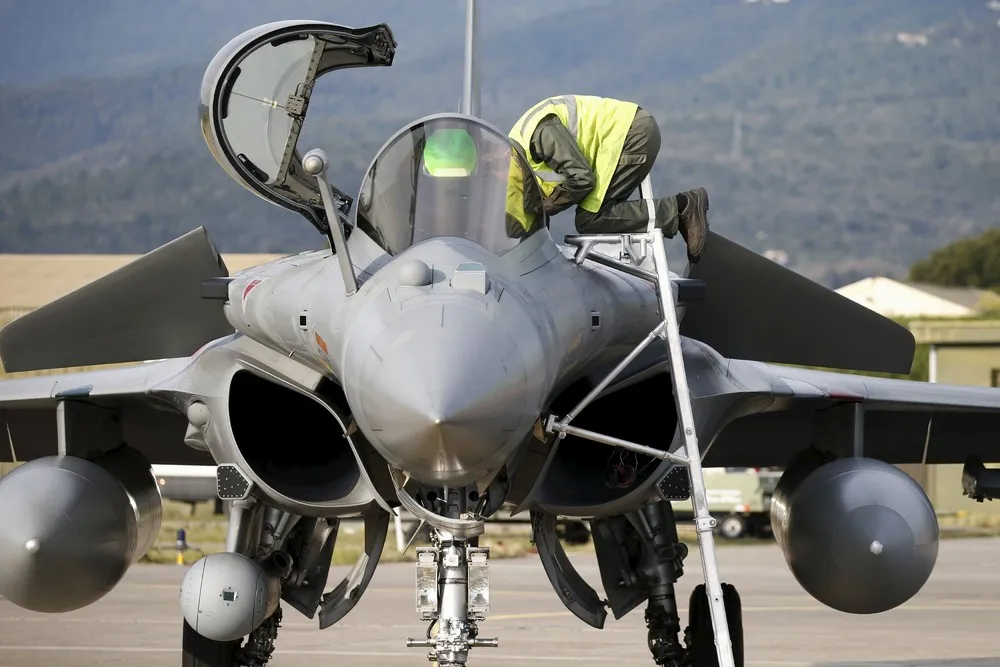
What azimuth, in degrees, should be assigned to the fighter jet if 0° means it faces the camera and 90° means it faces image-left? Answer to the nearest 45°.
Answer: approximately 0°

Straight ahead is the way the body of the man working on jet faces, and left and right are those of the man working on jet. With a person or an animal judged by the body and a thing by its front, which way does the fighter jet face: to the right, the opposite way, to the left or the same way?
to the left

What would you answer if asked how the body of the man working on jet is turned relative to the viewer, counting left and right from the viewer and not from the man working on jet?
facing to the left of the viewer
